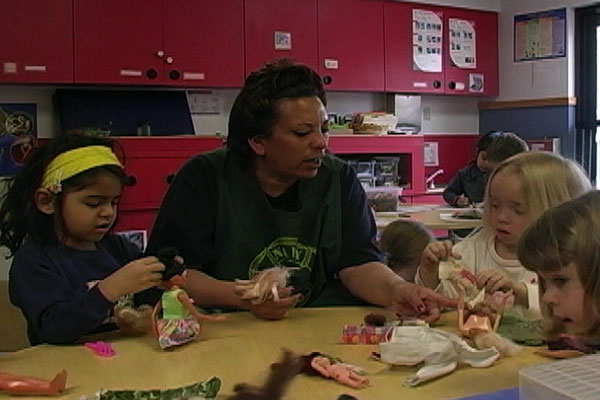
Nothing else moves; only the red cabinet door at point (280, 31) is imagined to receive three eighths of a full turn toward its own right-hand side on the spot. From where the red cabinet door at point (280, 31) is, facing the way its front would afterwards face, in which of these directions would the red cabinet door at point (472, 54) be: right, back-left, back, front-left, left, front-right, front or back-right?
right

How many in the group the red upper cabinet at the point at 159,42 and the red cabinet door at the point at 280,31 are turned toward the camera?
2

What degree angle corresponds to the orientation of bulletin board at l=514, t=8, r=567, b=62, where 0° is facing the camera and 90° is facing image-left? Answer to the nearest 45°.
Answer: approximately 45°

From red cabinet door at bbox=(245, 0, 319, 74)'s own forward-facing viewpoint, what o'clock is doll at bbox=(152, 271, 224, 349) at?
The doll is roughly at 12 o'clock from the red cabinet door.

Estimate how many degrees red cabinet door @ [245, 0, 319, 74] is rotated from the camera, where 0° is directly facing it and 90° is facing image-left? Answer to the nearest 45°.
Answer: approximately 0°

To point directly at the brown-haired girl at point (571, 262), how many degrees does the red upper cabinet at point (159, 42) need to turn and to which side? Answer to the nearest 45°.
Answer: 0° — it already faces them

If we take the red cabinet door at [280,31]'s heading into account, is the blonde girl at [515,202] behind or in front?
in front

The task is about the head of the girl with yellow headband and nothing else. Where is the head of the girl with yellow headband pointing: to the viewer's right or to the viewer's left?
to the viewer's right

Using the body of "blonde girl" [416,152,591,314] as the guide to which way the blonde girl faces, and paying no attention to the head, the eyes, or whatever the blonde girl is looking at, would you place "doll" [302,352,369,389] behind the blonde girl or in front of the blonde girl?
in front

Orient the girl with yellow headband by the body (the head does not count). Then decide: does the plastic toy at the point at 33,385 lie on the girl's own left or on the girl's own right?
on the girl's own right

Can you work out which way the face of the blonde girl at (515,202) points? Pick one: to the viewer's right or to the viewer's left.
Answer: to the viewer's left
